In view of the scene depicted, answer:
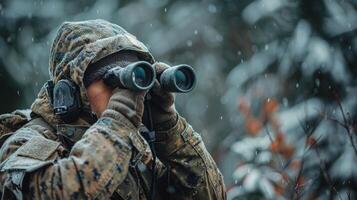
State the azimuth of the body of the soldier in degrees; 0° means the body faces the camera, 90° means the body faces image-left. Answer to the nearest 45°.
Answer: approximately 315°

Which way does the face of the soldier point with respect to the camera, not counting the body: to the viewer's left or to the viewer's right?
to the viewer's right
